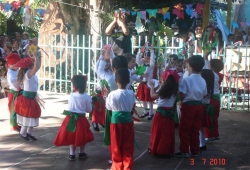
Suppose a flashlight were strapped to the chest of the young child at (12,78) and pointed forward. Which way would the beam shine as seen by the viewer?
to the viewer's right

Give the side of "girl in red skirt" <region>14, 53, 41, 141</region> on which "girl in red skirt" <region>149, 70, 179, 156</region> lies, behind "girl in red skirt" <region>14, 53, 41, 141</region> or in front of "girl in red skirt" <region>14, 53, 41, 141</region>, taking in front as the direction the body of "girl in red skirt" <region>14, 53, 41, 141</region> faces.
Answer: in front

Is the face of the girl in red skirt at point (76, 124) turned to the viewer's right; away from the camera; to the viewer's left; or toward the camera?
away from the camera

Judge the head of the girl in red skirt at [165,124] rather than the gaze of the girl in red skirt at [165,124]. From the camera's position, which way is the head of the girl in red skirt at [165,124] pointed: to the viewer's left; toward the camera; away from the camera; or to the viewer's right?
away from the camera

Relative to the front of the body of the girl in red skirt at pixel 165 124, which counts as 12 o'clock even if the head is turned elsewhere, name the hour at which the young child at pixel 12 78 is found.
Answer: The young child is roughly at 11 o'clock from the girl in red skirt.

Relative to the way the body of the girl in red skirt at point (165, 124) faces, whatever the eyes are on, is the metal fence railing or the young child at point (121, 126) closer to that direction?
the metal fence railing

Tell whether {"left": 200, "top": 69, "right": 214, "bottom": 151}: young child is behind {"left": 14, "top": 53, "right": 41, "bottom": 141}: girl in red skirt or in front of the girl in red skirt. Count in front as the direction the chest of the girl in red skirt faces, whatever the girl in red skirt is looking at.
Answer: in front

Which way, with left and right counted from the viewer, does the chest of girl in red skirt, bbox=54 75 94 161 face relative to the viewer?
facing away from the viewer and to the right of the viewer

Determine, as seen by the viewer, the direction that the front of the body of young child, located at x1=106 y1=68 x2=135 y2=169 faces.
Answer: away from the camera

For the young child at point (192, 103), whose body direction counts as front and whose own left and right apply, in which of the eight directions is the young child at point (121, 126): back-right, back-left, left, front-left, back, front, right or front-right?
left

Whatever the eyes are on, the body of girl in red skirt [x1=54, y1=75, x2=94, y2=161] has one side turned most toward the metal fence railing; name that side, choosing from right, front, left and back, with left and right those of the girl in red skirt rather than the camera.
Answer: front

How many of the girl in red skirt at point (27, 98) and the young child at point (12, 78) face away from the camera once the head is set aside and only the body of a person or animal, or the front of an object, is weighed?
0

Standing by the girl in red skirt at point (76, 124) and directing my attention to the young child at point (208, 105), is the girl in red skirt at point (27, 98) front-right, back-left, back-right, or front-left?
back-left

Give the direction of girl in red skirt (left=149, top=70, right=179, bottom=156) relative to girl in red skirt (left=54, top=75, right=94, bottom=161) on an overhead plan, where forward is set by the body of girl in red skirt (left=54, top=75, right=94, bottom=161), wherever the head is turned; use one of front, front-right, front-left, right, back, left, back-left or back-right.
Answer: front-right

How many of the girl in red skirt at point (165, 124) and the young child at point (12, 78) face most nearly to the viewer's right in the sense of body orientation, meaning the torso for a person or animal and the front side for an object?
1
